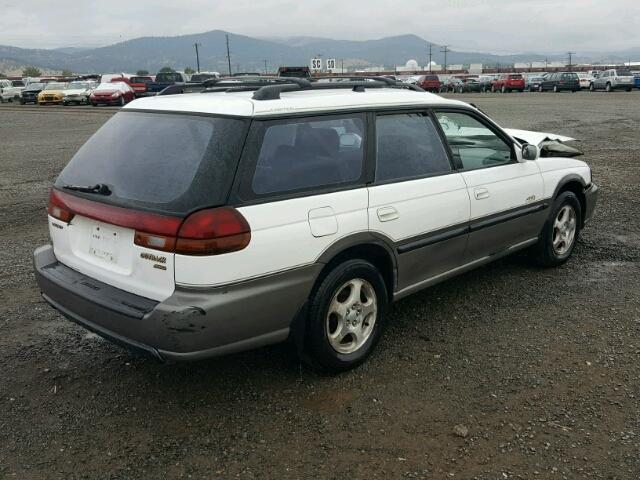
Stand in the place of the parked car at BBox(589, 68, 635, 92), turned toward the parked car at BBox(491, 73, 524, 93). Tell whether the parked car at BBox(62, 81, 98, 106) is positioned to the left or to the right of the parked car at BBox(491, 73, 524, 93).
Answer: left

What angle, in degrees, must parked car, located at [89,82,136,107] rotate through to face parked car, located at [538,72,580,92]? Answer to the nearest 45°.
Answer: approximately 135° to its left

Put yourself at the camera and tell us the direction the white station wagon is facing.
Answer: facing away from the viewer and to the right of the viewer

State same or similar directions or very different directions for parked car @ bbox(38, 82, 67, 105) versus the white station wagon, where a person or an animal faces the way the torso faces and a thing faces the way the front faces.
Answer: very different directions

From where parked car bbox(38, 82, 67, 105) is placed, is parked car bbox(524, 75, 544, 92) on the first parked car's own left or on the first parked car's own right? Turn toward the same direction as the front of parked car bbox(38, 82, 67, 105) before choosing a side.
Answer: on the first parked car's own left

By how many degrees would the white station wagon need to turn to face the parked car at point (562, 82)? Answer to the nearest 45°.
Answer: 0° — it already faces it

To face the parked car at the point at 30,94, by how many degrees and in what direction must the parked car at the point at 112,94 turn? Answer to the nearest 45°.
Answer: approximately 90° to its right

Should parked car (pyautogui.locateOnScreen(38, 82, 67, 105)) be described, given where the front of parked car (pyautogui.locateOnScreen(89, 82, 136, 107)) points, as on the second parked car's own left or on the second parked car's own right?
on the second parked car's own right

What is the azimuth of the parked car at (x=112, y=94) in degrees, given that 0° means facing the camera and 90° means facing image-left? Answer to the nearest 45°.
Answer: approximately 45°

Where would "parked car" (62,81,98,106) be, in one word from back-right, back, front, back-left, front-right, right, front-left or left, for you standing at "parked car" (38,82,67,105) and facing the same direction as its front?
left

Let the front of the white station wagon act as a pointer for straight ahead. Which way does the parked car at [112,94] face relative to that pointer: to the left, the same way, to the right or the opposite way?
the opposite way

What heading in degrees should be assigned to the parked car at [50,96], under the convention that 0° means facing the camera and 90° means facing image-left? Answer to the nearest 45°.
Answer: approximately 45°

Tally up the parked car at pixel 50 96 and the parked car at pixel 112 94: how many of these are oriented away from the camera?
0
